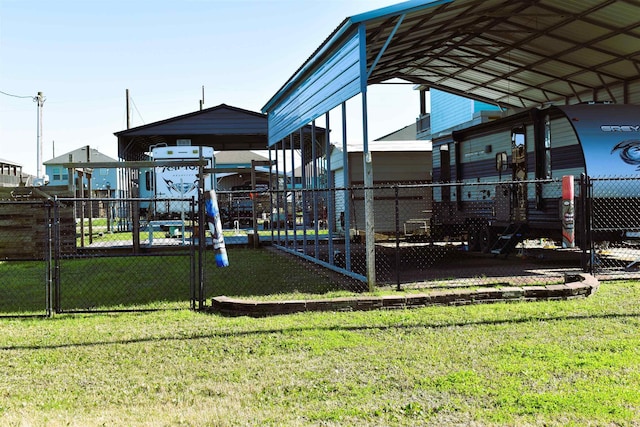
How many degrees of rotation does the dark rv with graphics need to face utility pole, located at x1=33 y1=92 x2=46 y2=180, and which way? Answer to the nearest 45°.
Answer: approximately 180°

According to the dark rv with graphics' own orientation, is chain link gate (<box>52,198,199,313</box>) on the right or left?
on its right

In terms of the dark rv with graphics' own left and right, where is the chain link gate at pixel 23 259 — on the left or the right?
on its right

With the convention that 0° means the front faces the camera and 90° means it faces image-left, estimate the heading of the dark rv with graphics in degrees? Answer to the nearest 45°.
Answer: approximately 315°

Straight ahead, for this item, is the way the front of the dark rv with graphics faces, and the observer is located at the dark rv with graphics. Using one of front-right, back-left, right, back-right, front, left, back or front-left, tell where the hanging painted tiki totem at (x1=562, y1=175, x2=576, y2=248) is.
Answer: front-right
